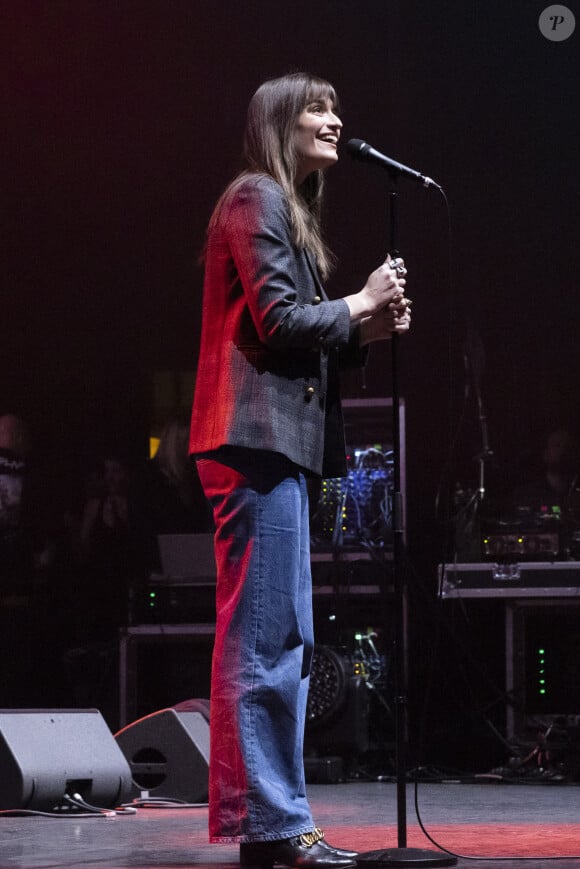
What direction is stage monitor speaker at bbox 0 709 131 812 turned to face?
away from the camera

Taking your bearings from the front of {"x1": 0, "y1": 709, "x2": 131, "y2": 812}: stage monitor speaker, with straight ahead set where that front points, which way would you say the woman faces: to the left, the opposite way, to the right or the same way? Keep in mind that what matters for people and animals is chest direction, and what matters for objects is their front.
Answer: to the right

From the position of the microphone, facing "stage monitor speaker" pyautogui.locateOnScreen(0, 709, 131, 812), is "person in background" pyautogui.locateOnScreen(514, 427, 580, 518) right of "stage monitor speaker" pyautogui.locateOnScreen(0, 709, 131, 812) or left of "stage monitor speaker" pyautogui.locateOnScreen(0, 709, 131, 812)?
right

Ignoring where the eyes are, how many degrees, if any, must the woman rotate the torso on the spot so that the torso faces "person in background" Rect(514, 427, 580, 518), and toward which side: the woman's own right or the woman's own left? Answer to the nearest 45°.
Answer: approximately 90° to the woman's own left

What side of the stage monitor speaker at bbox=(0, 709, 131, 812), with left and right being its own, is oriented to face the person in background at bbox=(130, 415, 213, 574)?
front

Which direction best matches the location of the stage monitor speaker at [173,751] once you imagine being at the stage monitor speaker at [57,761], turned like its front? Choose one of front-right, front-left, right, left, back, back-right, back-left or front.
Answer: front-right

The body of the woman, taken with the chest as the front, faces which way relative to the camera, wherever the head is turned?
to the viewer's right

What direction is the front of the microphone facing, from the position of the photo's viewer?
facing to the left of the viewer

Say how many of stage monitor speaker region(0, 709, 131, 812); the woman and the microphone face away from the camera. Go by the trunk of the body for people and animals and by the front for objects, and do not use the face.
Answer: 1

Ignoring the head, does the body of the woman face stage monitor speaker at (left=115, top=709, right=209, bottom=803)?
no

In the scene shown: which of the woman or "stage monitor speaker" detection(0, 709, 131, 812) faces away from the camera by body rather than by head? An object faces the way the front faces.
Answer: the stage monitor speaker

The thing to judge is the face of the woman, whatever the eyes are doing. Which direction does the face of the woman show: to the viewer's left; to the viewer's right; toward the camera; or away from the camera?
to the viewer's right

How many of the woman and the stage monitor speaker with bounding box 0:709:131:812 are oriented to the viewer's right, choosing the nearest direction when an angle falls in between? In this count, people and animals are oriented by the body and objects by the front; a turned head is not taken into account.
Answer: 1
